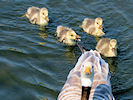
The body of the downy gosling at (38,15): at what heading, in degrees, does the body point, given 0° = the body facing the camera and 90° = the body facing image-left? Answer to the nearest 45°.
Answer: approximately 315°
